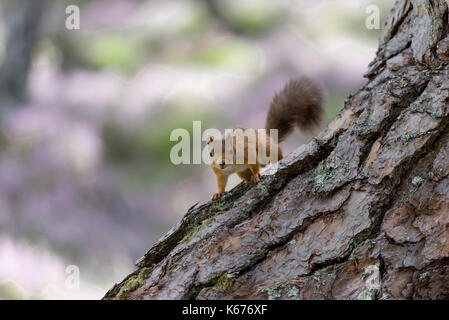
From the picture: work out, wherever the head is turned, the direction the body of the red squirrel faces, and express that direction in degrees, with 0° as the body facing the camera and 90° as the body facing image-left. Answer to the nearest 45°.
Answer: approximately 45°

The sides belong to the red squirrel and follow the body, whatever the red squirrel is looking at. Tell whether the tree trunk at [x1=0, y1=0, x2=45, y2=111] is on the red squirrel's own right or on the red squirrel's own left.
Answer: on the red squirrel's own right
